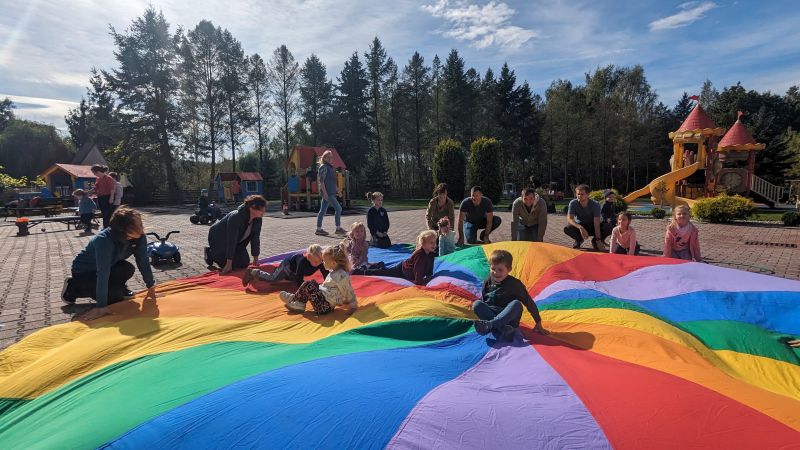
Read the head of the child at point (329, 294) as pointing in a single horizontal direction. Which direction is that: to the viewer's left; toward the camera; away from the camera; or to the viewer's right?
to the viewer's left

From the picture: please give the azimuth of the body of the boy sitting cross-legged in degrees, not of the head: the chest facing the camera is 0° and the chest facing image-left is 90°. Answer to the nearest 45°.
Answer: approximately 45°

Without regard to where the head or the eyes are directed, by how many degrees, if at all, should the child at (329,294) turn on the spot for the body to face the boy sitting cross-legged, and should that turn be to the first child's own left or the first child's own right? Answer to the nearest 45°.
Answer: approximately 135° to the first child's own left

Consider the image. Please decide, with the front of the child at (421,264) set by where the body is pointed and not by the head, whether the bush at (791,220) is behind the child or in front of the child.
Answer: in front

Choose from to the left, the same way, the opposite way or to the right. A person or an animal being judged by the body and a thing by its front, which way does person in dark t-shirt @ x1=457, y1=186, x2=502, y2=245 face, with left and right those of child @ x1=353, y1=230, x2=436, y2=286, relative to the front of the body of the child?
to the right

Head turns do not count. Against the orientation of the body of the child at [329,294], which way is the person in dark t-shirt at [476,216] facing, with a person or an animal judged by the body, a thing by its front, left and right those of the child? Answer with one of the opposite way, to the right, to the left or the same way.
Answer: to the left

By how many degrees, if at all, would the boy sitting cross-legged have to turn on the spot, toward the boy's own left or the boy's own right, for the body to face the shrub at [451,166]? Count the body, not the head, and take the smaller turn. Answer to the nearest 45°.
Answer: approximately 135° to the boy's own right

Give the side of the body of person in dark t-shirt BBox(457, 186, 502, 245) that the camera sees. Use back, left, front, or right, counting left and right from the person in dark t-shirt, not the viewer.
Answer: front

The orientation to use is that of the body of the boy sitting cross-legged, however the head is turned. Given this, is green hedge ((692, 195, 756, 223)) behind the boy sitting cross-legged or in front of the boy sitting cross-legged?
behind

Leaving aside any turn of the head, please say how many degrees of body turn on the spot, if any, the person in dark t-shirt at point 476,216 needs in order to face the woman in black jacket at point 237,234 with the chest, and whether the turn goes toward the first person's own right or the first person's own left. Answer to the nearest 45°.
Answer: approximately 45° to the first person's own right

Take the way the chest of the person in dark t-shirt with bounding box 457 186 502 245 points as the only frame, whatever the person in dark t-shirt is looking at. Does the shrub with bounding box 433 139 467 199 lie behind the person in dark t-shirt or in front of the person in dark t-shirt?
behind

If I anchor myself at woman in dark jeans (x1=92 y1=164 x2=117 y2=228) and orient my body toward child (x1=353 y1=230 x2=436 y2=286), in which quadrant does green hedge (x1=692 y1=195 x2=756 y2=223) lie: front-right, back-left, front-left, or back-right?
front-left

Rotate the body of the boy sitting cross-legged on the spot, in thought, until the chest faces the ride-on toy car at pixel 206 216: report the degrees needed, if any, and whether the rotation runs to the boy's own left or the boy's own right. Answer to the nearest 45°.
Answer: approximately 90° to the boy's own right

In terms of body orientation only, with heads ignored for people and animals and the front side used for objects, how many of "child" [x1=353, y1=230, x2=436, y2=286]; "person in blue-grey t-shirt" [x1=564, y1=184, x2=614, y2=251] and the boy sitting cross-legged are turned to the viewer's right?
1

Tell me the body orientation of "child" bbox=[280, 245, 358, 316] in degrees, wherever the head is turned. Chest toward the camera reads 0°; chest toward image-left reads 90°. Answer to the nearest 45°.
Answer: approximately 90°
